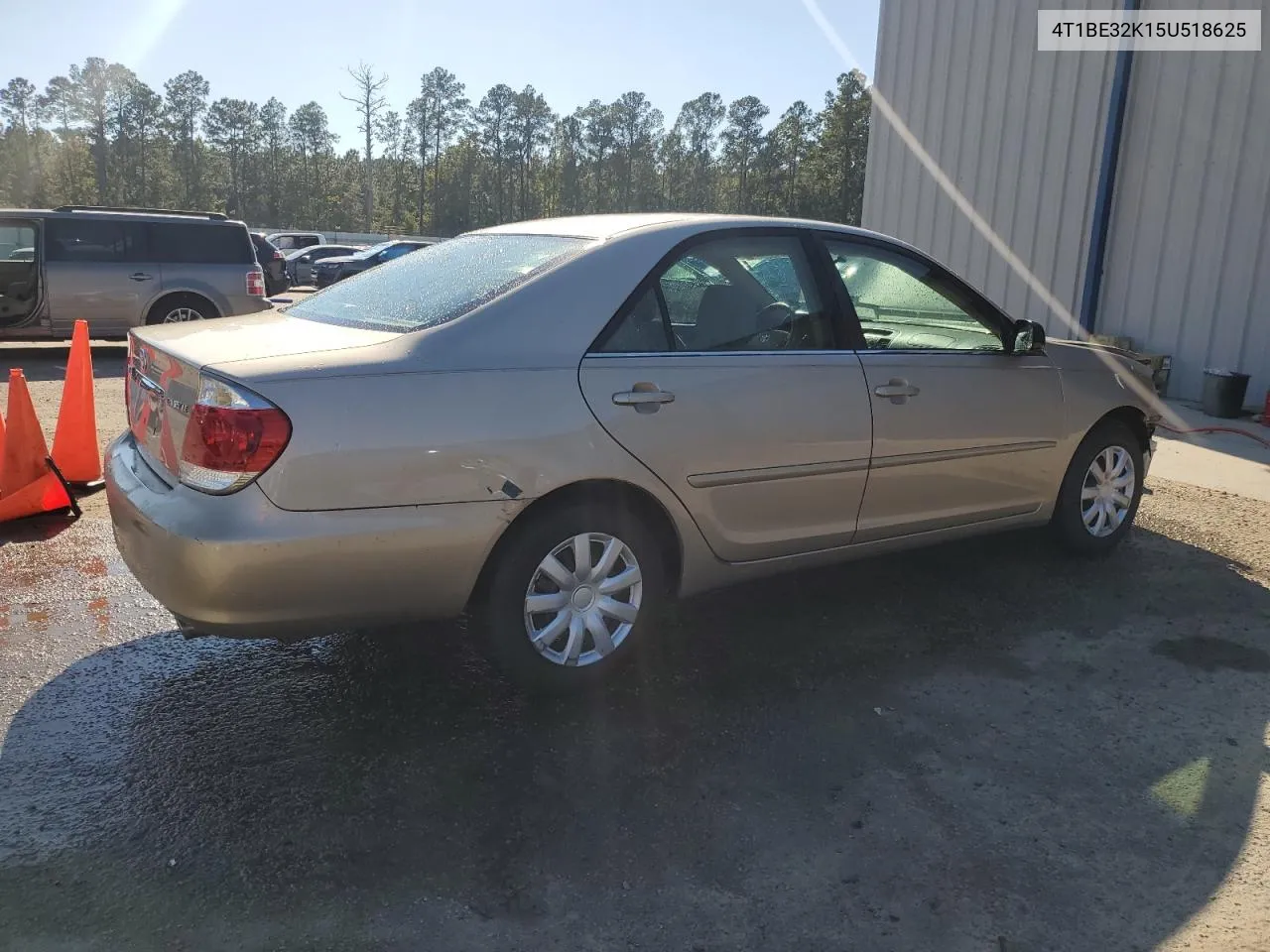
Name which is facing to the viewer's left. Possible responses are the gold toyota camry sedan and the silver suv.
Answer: the silver suv

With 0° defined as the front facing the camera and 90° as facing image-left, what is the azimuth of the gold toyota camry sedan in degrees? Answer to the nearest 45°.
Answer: approximately 225°

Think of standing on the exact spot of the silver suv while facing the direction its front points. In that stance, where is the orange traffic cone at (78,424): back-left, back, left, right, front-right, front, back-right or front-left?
left

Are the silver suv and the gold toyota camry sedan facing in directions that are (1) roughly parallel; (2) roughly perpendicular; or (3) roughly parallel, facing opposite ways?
roughly parallel, facing opposite ways

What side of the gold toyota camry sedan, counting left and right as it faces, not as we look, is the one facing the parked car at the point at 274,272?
left

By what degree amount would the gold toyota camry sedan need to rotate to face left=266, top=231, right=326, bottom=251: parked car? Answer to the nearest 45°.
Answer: approximately 45° to its left

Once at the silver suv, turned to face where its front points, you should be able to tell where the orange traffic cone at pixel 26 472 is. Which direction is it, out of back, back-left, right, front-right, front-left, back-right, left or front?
left

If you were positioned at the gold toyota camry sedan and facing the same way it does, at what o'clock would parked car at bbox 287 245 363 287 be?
The parked car is roughly at 10 o'clock from the gold toyota camry sedan.

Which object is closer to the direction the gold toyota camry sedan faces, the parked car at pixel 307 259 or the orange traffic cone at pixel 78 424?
the parked car

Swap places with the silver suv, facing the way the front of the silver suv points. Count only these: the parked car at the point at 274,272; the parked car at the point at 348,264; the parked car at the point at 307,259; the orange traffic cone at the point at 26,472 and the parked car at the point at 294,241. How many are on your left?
1

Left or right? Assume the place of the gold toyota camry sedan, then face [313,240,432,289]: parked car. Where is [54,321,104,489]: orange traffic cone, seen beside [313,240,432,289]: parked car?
left

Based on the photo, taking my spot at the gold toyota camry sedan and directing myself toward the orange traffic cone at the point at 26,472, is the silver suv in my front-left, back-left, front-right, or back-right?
front-right

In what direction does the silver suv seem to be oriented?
to the viewer's left

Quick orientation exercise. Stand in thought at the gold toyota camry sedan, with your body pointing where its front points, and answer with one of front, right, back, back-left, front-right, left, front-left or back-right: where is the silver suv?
left

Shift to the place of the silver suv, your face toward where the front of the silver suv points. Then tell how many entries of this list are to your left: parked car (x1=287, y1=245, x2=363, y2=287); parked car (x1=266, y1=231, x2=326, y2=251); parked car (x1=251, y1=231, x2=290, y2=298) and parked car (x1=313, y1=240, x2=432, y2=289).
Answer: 0

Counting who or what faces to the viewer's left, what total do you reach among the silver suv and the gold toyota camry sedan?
1

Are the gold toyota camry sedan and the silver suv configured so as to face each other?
no

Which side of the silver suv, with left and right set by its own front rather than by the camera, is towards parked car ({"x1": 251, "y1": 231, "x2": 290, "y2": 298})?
right

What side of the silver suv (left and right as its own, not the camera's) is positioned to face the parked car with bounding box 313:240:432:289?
right
